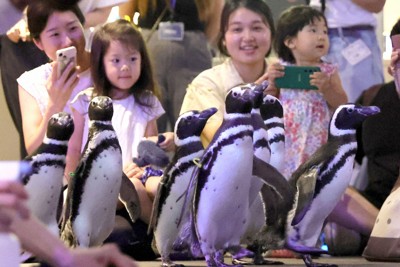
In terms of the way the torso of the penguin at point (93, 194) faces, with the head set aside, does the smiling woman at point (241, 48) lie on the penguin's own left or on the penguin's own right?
on the penguin's own left

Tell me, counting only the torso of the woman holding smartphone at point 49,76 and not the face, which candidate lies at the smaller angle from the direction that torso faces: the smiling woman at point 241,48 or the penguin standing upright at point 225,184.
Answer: the penguin standing upright

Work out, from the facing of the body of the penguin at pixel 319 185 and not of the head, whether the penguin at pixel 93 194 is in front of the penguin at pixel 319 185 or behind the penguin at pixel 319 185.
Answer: behind

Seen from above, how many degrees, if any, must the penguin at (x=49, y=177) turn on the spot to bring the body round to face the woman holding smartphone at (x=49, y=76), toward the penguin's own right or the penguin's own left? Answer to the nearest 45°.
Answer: approximately 180°

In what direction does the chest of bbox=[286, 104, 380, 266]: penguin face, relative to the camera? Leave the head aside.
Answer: to the viewer's right

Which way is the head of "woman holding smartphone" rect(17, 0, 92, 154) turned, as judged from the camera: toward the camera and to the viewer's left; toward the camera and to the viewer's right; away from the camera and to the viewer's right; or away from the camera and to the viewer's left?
toward the camera and to the viewer's right

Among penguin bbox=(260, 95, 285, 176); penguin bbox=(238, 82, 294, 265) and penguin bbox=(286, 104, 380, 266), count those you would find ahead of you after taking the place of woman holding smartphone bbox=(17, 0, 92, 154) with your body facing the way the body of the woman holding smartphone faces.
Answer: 3

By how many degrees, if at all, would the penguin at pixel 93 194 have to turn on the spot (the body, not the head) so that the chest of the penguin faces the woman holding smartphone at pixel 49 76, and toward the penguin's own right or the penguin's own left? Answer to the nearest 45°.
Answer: approximately 135° to the penguin's own left

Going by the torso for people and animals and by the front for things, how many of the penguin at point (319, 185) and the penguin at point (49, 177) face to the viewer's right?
1
